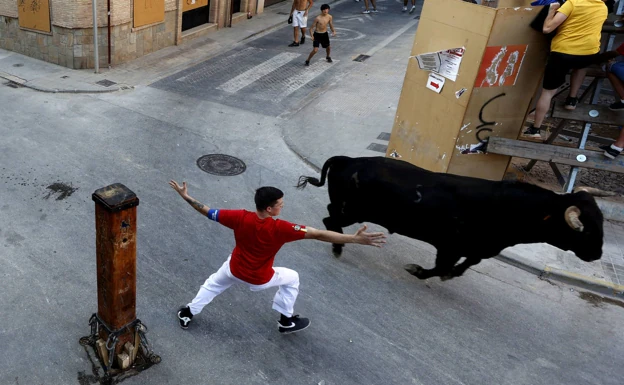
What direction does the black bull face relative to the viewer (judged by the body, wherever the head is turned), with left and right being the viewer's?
facing to the right of the viewer

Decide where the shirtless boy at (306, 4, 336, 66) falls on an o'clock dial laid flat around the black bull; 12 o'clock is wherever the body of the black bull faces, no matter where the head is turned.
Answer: The shirtless boy is roughly at 8 o'clock from the black bull.

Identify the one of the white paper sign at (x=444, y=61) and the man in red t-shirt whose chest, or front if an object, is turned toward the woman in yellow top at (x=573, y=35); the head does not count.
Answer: the man in red t-shirt

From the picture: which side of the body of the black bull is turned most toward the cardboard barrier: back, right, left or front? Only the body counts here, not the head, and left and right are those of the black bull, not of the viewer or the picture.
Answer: left

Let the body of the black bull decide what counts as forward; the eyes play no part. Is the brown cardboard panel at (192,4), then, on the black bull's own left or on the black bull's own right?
on the black bull's own left

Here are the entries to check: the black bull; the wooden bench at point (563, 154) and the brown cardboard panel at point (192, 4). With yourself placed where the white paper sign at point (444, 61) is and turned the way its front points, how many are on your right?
1

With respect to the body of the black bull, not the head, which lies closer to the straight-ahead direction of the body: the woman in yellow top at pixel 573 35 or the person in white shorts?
the woman in yellow top

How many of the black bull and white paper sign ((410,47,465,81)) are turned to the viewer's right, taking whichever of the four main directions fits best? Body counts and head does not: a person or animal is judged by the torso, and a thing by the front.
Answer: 1

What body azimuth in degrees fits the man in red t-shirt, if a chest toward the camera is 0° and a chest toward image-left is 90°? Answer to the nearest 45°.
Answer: approximately 225°

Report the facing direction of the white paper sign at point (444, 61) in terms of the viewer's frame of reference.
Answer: facing the viewer and to the left of the viewer

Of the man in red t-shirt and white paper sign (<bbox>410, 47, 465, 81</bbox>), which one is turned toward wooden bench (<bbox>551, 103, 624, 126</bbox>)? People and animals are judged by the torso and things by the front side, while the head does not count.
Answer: the man in red t-shirt

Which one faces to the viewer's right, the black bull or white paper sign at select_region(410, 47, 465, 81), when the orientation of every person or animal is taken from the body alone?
the black bull

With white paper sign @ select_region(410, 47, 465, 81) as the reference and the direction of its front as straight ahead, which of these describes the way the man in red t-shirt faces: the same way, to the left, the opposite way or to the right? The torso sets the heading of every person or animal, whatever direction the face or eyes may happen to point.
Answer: the opposite way

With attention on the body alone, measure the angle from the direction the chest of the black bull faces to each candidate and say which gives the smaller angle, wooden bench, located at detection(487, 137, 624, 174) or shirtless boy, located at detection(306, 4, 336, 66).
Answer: the wooden bench

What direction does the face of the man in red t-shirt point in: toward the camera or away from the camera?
away from the camera
